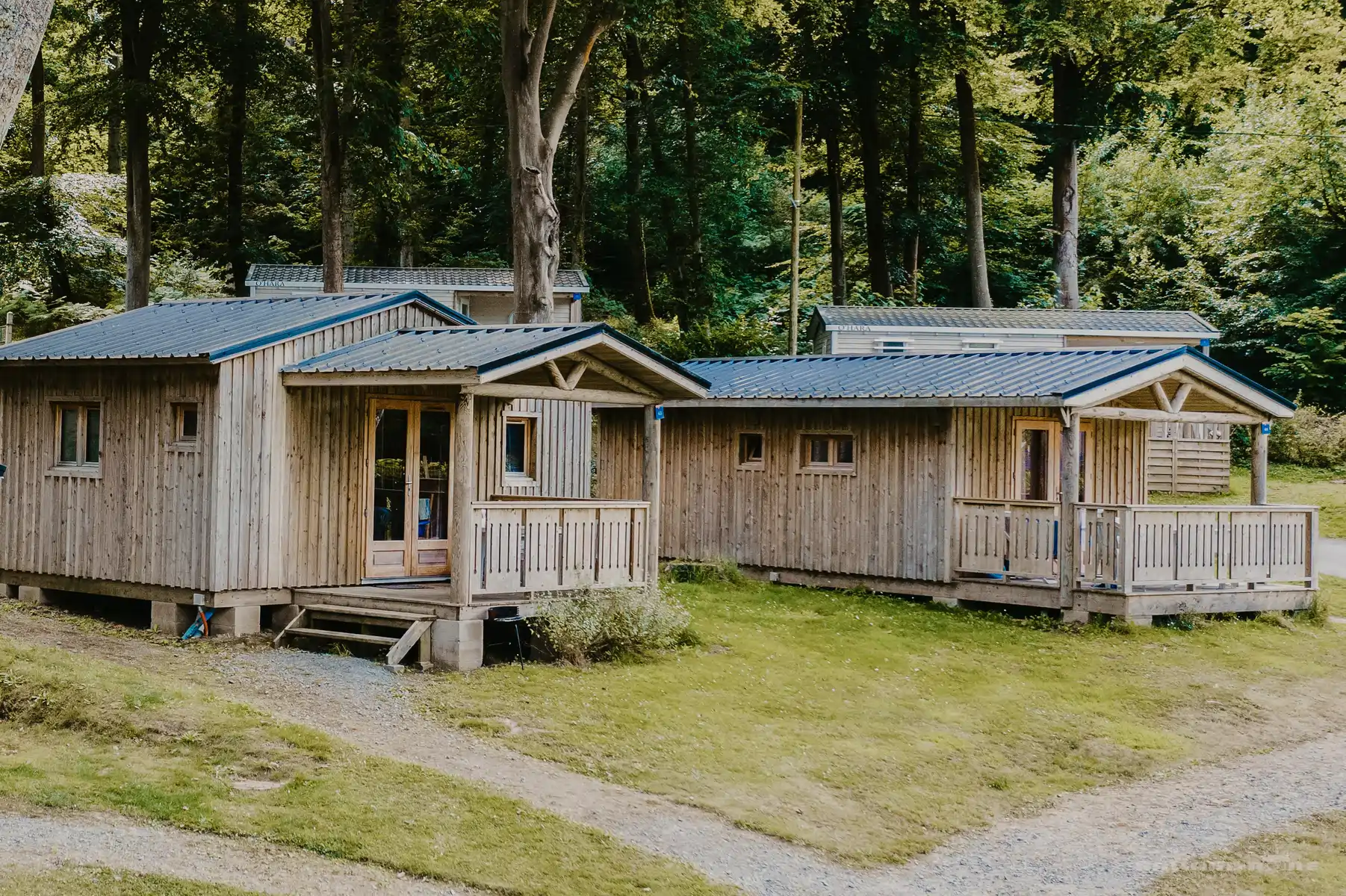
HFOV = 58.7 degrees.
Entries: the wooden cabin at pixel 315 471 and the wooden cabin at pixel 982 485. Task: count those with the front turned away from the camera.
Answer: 0

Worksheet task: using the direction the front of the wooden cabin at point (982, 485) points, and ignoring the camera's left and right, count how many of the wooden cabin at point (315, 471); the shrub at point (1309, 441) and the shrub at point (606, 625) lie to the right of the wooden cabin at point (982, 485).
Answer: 2

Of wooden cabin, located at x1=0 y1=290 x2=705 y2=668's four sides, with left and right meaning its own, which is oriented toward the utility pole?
left

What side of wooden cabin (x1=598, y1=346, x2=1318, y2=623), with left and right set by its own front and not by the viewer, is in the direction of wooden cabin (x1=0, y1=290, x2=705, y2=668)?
right

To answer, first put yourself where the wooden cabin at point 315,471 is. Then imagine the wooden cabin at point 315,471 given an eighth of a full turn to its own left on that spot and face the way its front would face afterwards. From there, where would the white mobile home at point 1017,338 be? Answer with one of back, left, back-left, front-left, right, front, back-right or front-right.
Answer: front-left

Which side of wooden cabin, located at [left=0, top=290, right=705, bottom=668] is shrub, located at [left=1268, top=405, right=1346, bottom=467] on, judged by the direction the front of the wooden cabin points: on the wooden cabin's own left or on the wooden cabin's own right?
on the wooden cabin's own left

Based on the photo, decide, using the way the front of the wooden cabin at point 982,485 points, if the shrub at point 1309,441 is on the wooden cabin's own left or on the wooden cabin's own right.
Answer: on the wooden cabin's own left

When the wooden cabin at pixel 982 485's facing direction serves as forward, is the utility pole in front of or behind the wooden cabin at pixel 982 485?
behind

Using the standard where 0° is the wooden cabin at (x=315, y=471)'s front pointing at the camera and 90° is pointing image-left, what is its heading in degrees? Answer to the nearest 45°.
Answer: approximately 315°

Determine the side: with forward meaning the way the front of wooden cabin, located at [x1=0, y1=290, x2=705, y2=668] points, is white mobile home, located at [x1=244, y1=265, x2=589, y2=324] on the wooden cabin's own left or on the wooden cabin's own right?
on the wooden cabin's own left

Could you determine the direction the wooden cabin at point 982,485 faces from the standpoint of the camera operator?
facing the viewer and to the right of the viewer
